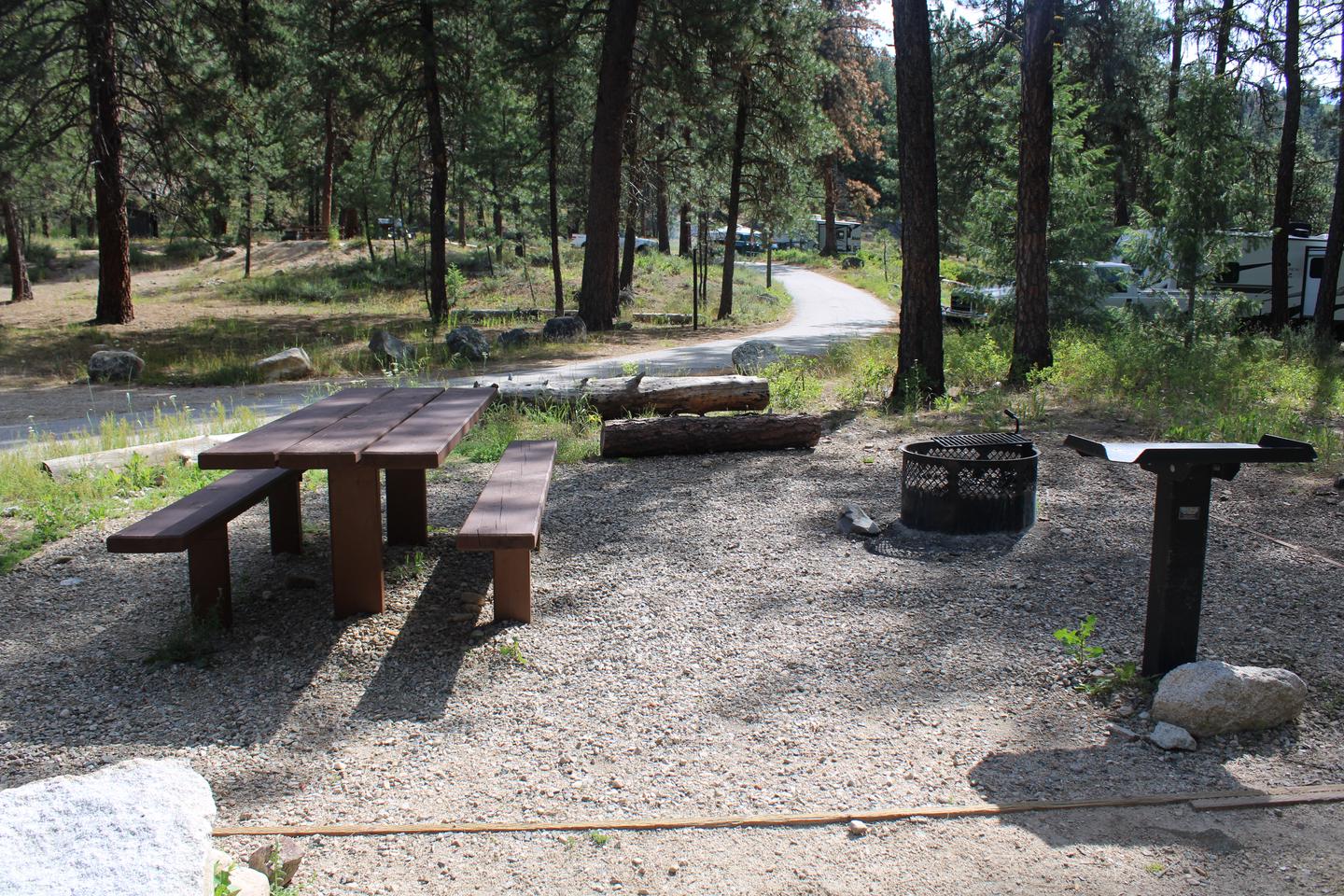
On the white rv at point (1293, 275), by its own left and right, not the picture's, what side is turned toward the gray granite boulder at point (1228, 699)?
left

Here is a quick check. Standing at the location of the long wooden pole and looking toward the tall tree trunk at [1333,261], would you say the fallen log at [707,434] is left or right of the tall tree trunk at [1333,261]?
left

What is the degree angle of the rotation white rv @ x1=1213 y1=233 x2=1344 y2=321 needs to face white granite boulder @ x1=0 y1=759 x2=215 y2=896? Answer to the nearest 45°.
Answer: approximately 90° to its right

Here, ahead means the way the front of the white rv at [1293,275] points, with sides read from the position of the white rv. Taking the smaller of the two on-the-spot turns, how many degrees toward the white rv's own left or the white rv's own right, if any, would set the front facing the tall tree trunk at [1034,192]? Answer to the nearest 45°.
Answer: approximately 90° to the white rv's own left

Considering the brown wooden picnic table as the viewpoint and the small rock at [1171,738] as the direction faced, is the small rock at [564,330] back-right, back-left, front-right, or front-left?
back-left

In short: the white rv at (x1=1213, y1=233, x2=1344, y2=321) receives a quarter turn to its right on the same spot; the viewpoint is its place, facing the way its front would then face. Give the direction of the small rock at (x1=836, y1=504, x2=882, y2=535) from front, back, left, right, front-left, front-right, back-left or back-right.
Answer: front

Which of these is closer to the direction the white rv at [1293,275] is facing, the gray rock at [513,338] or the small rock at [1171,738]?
the gray rock

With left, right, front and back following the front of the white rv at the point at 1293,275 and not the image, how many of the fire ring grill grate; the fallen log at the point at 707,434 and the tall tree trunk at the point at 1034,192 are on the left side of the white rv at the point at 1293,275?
3

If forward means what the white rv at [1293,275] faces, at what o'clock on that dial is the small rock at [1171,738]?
The small rock is roughly at 9 o'clock from the white rv.

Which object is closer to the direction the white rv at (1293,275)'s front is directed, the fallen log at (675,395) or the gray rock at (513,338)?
the gray rock

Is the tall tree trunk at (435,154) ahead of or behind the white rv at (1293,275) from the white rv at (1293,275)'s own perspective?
ahead

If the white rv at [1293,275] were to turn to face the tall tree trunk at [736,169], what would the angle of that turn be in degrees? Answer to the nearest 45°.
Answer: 0° — it already faces it

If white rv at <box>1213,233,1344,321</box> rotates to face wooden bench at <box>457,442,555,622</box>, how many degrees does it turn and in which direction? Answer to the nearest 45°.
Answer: approximately 90° to its left
